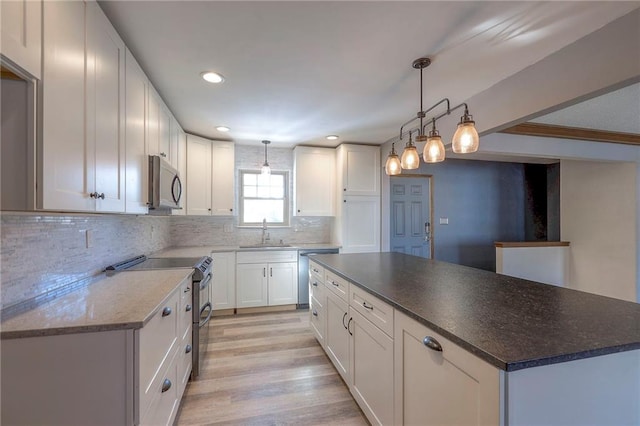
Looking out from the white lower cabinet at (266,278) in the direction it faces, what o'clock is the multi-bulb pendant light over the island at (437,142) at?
The multi-bulb pendant light over the island is roughly at 11 o'clock from the white lower cabinet.

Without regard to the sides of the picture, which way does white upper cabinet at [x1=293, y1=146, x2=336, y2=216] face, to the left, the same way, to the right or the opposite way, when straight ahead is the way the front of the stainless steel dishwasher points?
the same way

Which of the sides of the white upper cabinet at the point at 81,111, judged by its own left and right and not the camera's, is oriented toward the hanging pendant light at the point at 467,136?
front

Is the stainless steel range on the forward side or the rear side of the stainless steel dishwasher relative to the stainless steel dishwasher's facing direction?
on the forward side

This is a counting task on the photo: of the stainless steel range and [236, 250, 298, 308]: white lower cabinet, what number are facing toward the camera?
1

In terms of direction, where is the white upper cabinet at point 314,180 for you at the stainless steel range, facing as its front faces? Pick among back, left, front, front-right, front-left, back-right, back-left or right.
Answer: front-left

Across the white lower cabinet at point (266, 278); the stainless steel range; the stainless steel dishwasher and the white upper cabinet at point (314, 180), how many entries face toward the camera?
3

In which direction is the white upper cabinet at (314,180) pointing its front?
toward the camera

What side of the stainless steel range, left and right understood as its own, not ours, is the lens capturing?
right

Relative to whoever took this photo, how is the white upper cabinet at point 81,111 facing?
facing the viewer and to the right of the viewer

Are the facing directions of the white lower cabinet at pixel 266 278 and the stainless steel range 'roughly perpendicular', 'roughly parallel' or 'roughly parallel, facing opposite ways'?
roughly perpendicular

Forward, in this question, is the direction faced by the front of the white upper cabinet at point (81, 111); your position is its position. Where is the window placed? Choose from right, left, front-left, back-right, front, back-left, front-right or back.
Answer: left

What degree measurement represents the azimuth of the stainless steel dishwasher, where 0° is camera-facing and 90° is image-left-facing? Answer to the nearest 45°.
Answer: approximately 0°

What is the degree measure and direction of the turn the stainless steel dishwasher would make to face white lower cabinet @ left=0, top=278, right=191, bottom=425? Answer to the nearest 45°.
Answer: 0° — it already faces it

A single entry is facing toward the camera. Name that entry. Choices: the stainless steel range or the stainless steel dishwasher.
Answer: the stainless steel dishwasher

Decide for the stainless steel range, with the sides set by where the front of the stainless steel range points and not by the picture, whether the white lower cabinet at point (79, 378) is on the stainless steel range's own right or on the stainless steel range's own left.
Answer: on the stainless steel range's own right
